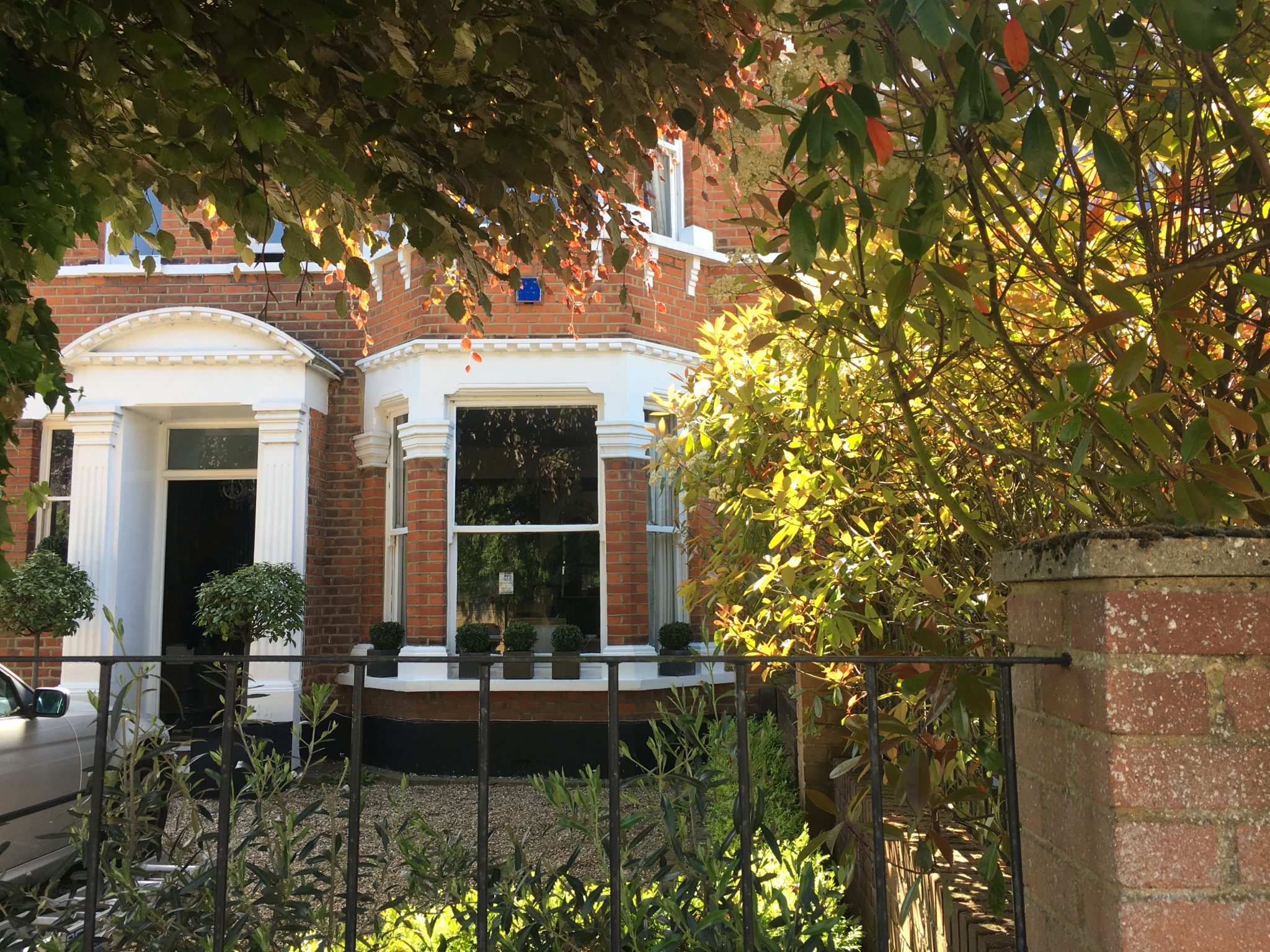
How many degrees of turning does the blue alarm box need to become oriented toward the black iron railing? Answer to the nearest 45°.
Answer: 0° — it already faces it

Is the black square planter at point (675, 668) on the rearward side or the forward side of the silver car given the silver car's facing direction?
on the forward side

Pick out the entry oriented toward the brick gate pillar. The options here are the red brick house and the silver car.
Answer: the red brick house

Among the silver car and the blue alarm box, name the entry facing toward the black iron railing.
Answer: the blue alarm box

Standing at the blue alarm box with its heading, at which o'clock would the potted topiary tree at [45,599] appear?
The potted topiary tree is roughly at 3 o'clock from the blue alarm box.

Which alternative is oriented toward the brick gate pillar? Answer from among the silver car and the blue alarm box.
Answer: the blue alarm box

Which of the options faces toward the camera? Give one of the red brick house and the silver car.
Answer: the red brick house

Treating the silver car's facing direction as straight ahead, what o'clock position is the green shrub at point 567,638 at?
The green shrub is roughly at 1 o'clock from the silver car.

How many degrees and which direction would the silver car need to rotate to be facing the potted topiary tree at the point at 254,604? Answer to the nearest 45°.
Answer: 0° — it already faces it

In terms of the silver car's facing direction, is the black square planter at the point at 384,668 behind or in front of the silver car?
in front

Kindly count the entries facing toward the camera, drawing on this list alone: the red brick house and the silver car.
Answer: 1

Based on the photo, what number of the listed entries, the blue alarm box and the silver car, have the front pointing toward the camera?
1

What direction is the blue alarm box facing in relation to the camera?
toward the camera

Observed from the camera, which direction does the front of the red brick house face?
facing the viewer

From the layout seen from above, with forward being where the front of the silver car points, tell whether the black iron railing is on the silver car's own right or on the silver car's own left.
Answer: on the silver car's own right

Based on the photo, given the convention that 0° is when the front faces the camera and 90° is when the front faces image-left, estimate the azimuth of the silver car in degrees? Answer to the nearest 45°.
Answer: approximately 225°

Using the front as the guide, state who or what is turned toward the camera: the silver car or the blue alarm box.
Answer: the blue alarm box

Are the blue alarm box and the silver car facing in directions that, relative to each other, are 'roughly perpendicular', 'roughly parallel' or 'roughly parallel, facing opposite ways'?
roughly parallel, facing opposite ways

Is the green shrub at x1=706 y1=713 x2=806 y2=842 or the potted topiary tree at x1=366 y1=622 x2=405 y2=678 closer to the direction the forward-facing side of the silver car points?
the potted topiary tree
